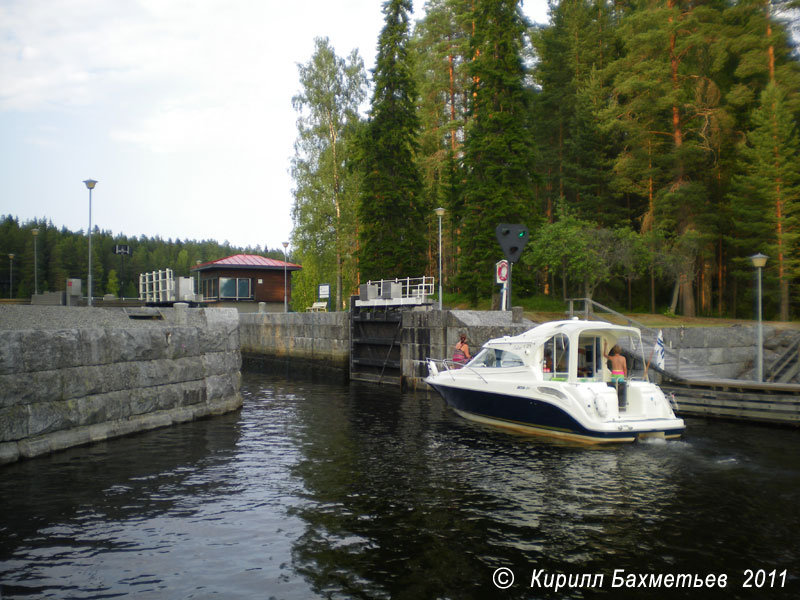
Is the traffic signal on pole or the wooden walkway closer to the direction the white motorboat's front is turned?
the traffic signal on pole

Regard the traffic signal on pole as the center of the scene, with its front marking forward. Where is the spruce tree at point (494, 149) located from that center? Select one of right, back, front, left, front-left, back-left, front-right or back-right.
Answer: back

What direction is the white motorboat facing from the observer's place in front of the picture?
facing away from the viewer and to the left of the viewer

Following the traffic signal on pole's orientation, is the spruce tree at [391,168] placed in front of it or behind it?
behind

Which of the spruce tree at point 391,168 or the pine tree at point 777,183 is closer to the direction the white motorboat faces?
the spruce tree

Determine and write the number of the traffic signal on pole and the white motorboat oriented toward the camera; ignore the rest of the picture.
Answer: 1

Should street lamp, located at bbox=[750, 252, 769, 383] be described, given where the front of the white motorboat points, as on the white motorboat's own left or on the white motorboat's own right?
on the white motorboat's own right

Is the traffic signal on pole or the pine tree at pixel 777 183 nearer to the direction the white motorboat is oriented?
the traffic signal on pole

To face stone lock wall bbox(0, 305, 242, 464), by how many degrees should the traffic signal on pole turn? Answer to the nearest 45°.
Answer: approximately 45° to its right

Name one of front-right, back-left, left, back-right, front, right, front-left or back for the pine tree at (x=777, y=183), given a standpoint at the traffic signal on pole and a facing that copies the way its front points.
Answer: back-left

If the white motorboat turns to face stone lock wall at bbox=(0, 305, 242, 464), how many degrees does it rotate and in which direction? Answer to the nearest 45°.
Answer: approximately 45° to its left

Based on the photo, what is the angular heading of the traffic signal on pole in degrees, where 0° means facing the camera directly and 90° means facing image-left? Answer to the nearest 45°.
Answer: approximately 0°

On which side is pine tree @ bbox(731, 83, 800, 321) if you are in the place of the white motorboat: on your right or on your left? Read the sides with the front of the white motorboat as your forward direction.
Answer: on your right
